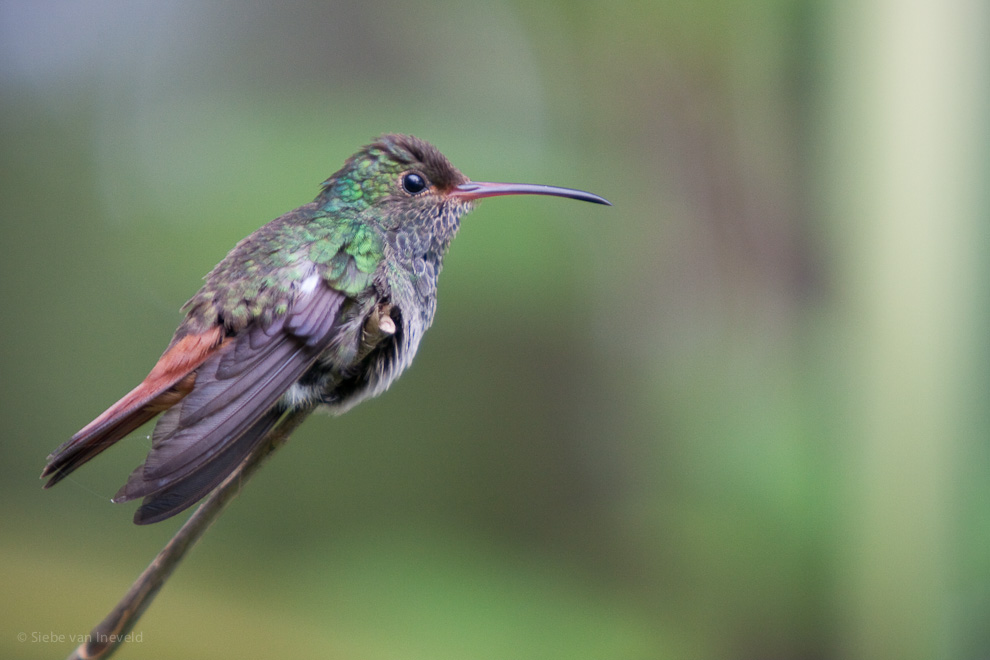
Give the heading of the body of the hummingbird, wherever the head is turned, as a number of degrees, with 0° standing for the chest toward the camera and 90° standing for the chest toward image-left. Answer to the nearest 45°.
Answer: approximately 270°
